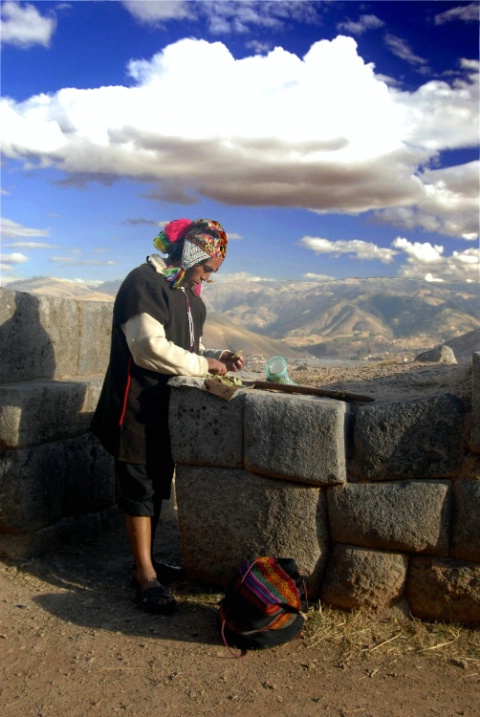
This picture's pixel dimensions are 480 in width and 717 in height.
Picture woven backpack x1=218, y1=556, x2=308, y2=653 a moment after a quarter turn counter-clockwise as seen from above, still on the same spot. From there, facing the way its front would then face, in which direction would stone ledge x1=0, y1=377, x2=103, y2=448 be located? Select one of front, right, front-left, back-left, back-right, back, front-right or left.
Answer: left
